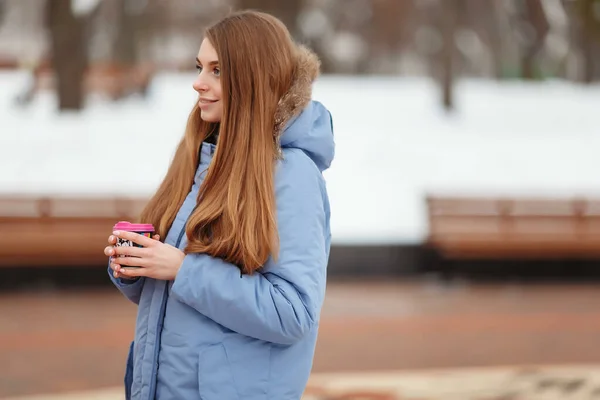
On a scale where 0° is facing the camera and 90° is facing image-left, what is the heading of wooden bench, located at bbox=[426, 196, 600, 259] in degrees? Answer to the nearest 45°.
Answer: approximately 0°

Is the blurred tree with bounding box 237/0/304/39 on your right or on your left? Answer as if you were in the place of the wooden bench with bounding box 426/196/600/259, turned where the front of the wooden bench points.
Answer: on your right

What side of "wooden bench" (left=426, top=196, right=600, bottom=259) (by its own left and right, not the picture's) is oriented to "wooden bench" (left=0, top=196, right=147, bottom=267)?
right

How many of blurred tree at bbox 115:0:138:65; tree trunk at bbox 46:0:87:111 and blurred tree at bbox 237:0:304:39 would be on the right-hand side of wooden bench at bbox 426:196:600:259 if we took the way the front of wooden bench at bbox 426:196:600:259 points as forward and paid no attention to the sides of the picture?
3

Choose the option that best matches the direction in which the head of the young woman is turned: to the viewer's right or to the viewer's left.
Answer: to the viewer's left

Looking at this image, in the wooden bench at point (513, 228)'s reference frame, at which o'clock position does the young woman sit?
The young woman is roughly at 12 o'clock from the wooden bench.

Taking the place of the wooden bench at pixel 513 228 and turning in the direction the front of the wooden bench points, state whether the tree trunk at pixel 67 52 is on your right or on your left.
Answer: on your right
